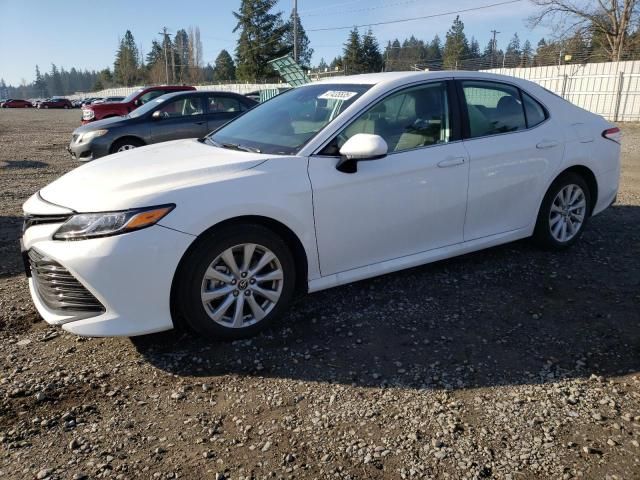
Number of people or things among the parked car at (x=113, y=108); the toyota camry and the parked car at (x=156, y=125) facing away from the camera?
0

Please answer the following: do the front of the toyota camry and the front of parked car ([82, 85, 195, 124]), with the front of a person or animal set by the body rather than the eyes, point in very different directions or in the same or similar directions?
same or similar directions

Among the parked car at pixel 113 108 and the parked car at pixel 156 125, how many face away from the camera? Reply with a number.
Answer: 0

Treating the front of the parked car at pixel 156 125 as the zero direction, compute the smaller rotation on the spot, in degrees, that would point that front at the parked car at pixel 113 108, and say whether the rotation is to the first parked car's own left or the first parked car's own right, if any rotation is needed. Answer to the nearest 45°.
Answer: approximately 135° to the first parked car's own right

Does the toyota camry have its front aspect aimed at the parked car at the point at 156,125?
no

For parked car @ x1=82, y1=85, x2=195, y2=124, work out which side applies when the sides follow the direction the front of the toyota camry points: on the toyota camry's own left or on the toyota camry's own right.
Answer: on the toyota camry's own right

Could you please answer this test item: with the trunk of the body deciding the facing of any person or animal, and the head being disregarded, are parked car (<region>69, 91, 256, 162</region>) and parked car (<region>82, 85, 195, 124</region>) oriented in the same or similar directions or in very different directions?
same or similar directions

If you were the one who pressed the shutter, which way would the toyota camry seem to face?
facing the viewer and to the left of the viewer

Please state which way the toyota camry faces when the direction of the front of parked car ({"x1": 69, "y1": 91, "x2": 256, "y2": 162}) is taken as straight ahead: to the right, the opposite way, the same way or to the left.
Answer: the same way

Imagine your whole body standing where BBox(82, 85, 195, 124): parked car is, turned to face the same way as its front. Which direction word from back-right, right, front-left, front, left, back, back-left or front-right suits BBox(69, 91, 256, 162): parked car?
front-left

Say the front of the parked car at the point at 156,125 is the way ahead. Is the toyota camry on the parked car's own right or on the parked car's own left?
on the parked car's own left

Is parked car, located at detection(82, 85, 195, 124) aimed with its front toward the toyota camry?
no
